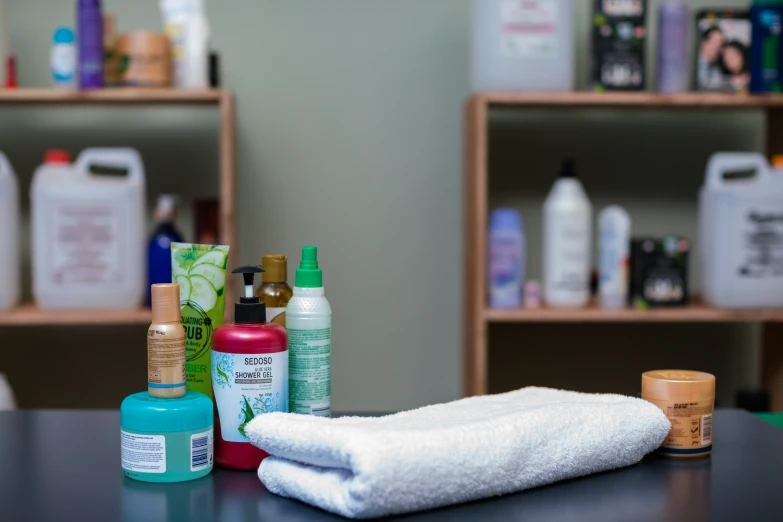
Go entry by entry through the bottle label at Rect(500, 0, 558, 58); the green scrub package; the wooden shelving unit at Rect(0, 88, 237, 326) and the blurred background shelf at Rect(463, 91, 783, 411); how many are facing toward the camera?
4

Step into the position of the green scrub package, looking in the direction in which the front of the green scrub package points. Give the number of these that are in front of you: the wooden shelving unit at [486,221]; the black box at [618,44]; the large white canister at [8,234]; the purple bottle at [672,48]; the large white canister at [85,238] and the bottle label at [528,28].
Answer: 0

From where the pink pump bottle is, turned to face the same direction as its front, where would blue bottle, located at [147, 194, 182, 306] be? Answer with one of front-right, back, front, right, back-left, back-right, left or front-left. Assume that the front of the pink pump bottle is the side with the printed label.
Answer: back

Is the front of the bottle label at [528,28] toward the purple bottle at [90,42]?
no

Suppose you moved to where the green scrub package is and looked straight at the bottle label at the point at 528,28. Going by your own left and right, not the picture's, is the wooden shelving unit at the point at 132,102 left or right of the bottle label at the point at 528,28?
left

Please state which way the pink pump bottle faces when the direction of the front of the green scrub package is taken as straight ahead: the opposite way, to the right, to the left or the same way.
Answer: the same way

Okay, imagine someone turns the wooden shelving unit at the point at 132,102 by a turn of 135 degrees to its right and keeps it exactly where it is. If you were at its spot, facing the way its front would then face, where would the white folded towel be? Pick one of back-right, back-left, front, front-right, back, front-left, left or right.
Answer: back-left

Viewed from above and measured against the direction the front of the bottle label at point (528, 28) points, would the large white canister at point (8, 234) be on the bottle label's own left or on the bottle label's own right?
on the bottle label's own right

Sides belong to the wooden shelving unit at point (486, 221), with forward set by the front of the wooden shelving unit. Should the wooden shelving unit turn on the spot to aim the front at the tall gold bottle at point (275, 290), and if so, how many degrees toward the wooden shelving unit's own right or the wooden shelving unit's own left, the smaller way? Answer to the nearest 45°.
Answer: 0° — it already faces it

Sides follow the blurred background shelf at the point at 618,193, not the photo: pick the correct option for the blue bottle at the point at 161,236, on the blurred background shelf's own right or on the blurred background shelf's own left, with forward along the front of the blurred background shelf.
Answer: on the blurred background shelf's own right

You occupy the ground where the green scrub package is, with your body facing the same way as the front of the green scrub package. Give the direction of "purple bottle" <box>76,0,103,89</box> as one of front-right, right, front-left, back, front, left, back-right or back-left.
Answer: back

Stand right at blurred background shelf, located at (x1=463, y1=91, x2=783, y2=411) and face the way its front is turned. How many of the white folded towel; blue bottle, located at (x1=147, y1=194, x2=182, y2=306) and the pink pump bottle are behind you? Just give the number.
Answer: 0

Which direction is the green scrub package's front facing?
toward the camera

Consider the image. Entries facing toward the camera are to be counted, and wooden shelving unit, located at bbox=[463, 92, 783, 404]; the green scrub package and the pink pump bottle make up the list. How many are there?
3

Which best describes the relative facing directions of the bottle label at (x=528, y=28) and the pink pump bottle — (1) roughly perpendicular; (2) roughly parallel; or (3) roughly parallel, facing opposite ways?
roughly parallel

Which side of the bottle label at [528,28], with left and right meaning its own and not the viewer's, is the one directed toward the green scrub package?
front

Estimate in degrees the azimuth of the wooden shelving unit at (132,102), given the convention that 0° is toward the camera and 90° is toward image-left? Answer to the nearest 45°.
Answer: approximately 0°

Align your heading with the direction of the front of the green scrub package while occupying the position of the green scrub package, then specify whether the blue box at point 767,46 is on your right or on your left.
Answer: on your left

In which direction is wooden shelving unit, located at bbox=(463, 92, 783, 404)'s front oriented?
toward the camera

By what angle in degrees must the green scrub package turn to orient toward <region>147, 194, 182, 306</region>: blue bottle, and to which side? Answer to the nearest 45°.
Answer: approximately 180°
